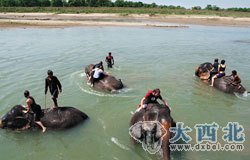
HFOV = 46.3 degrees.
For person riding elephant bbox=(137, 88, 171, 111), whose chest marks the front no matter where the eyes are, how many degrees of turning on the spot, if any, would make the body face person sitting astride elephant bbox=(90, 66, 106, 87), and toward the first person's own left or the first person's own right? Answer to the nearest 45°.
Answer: approximately 135° to the first person's own right

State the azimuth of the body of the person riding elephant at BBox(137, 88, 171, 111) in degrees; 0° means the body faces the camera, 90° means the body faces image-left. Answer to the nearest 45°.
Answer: approximately 0°

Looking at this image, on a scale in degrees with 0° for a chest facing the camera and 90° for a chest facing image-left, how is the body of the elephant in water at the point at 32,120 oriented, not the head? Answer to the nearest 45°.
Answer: approximately 90°

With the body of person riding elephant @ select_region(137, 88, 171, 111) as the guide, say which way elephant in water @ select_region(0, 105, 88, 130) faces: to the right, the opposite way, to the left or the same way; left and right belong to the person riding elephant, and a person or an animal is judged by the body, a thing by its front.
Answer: to the right

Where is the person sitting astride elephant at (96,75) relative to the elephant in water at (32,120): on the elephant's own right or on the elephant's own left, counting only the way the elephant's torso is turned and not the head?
on the elephant's own right

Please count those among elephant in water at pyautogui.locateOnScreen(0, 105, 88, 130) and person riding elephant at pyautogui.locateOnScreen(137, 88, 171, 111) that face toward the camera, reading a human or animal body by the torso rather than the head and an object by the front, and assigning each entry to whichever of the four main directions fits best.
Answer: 1

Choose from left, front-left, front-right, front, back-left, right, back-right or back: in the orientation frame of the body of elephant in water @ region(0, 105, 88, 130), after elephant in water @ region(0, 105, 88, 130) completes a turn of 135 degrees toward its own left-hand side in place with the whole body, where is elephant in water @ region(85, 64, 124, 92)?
left

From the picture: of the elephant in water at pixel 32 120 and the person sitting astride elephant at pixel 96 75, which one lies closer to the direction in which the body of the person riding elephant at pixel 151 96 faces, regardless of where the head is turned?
the elephant in water

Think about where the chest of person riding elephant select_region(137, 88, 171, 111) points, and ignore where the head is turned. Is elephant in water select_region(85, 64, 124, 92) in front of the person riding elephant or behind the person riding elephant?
behind

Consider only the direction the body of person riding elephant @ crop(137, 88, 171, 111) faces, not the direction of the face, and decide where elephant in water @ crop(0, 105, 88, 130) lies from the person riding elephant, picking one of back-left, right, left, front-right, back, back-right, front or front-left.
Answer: right
